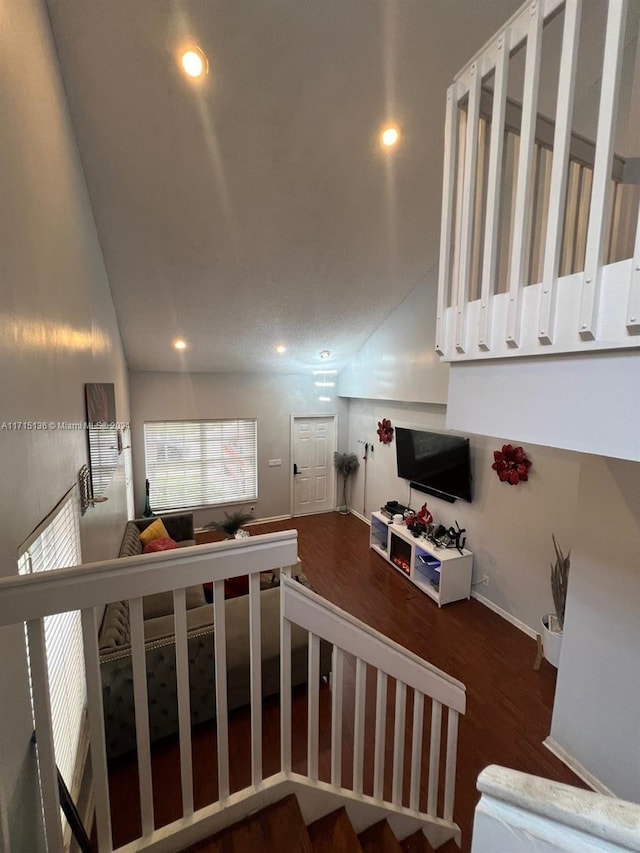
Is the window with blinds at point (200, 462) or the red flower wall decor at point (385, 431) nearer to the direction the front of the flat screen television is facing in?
the window with blinds

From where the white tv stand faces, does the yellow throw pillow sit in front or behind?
in front

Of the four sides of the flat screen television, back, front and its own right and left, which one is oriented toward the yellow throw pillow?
front

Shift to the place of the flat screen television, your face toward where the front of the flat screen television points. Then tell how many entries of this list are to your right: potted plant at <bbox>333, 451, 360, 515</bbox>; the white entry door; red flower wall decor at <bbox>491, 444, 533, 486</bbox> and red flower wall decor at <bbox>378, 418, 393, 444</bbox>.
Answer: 3

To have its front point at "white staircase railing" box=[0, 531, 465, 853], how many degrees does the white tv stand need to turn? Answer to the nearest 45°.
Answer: approximately 45° to its left

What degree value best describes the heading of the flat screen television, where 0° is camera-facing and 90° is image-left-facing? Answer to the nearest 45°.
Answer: approximately 45°

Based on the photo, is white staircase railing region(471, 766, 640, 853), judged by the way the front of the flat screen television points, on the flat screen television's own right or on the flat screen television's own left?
on the flat screen television's own left

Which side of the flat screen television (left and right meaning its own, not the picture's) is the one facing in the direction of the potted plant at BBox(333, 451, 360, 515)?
right

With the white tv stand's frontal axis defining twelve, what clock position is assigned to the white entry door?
The white entry door is roughly at 3 o'clock from the white tv stand.

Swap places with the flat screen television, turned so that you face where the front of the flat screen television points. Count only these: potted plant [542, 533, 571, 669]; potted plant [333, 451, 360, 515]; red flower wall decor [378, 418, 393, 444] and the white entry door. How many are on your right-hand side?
3

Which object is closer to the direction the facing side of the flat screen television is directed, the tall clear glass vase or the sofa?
the sofa

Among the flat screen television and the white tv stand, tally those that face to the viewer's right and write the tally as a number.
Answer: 0

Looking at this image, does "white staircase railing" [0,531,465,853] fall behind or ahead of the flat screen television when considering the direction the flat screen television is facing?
ahead

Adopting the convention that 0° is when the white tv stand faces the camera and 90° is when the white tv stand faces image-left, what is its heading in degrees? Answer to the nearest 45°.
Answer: approximately 45°
